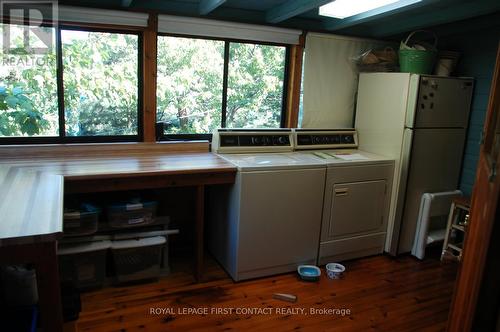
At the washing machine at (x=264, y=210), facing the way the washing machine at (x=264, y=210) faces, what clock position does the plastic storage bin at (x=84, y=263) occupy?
The plastic storage bin is roughly at 4 o'clock from the washing machine.

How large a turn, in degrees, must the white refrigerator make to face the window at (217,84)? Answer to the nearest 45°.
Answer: approximately 135° to its right

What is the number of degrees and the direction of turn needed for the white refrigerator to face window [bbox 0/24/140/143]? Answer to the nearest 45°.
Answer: approximately 90° to its right

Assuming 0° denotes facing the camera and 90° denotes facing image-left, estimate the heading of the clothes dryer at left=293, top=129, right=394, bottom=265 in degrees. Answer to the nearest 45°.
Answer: approximately 315°

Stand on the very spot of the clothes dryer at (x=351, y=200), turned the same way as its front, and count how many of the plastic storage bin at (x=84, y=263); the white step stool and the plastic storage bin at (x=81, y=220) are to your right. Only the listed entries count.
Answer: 2

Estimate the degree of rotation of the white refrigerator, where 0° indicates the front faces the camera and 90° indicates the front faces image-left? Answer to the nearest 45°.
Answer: approximately 315°

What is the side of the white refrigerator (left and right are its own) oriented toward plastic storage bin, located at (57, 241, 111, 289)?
right

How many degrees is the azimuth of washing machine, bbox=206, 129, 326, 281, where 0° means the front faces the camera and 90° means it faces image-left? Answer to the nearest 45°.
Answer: approximately 315°
